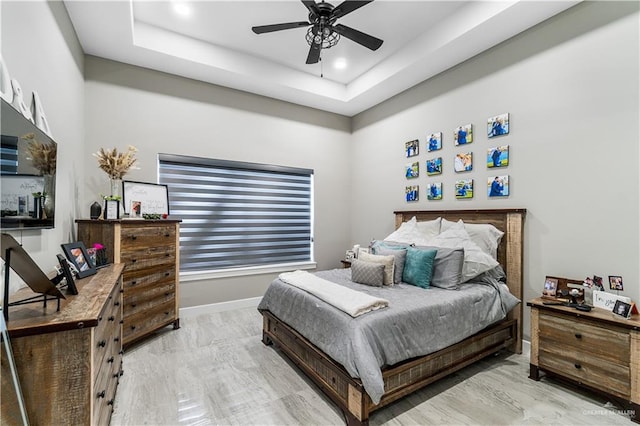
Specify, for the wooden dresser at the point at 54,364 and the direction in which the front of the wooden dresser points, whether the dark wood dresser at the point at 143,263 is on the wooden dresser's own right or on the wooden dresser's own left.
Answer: on the wooden dresser's own left

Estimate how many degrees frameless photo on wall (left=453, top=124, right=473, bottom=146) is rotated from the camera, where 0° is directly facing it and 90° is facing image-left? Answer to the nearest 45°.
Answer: approximately 45°

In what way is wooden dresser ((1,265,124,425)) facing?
to the viewer's right

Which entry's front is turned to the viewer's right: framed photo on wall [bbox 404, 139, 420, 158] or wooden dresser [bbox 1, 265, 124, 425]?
the wooden dresser

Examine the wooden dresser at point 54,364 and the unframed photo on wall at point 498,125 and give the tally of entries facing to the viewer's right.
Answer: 1
